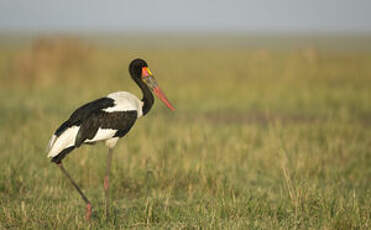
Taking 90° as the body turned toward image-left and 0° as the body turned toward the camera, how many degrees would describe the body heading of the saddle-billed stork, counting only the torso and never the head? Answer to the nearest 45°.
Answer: approximately 270°
